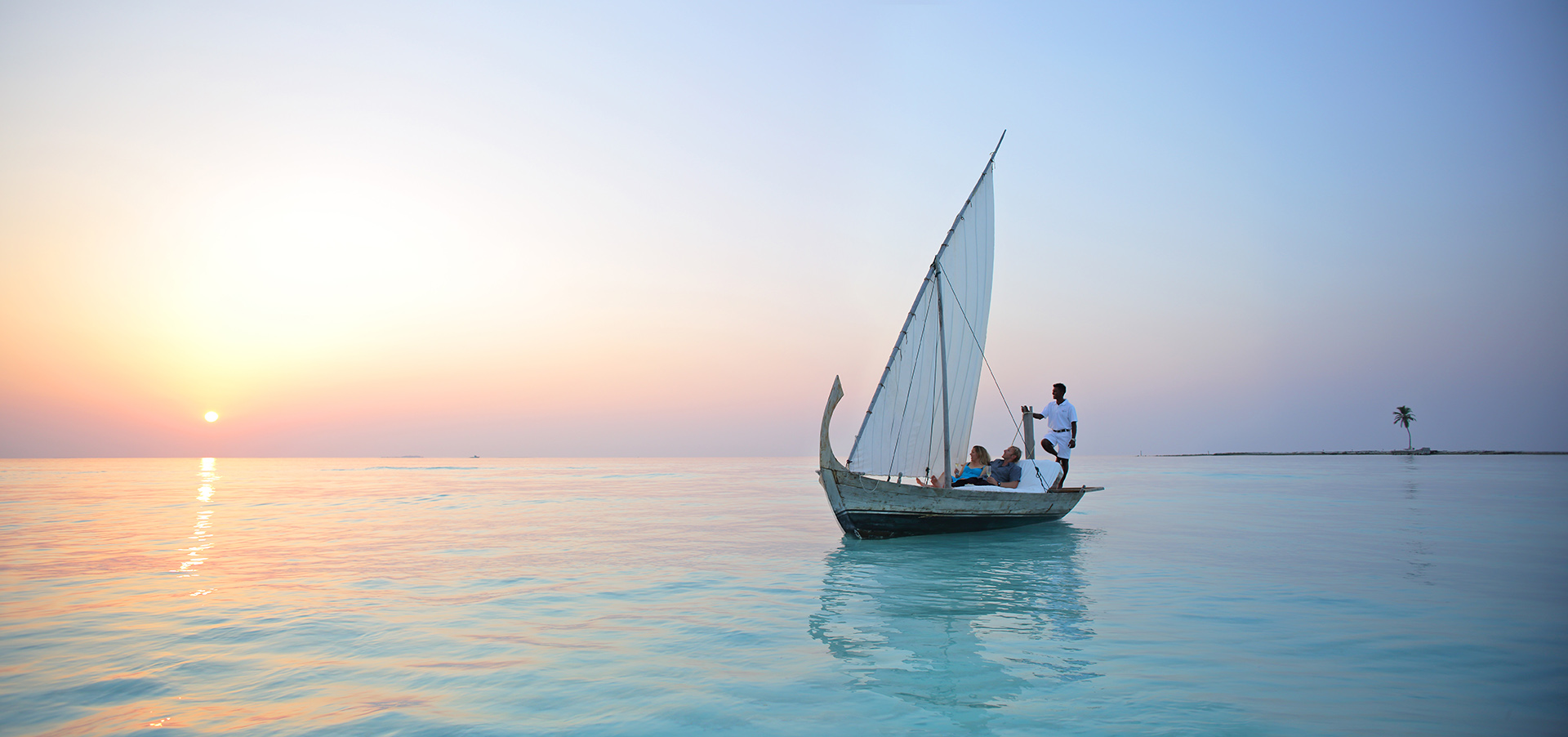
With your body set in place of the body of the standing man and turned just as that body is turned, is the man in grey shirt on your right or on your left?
on your right

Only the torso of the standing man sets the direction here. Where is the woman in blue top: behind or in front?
in front

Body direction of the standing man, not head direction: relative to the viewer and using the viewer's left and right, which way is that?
facing the viewer and to the left of the viewer
